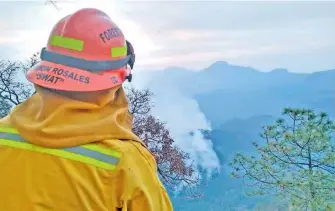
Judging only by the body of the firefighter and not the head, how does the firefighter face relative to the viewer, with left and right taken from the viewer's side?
facing away from the viewer and to the right of the viewer

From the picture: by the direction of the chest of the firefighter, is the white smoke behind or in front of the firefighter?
in front

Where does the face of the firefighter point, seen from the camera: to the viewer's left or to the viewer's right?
to the viewer's right
